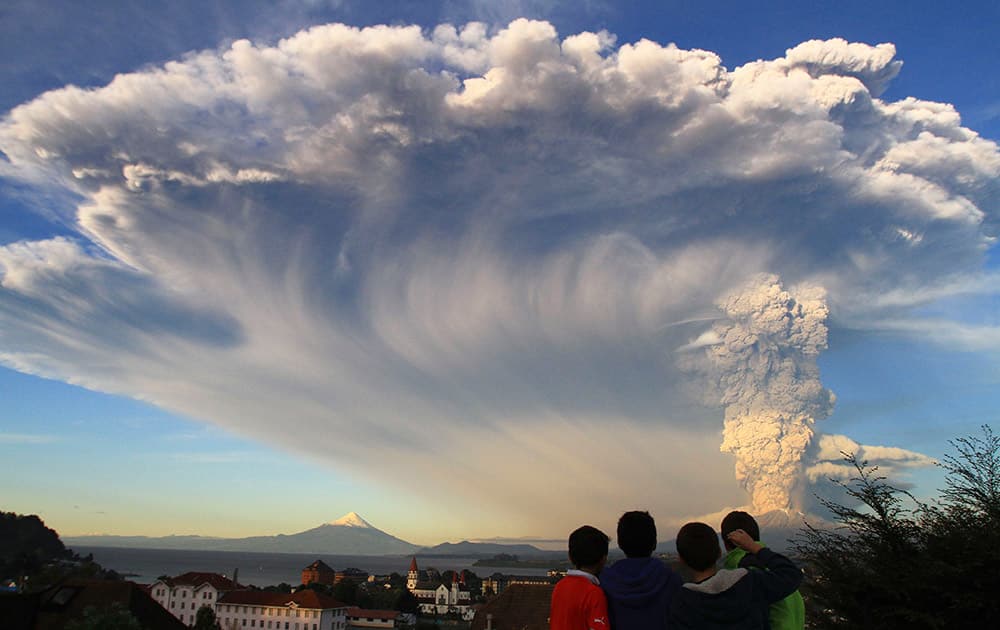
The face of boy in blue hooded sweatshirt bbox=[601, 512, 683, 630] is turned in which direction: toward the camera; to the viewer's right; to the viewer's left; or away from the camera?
away from the camera

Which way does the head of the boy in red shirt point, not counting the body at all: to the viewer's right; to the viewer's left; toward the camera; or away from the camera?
away from the camera

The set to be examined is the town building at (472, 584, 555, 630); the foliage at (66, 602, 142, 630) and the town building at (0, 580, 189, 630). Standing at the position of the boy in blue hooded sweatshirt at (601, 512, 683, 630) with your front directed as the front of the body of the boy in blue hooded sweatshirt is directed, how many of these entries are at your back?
0

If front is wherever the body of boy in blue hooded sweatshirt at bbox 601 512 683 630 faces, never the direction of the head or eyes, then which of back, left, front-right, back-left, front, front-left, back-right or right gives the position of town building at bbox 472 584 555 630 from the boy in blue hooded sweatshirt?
front

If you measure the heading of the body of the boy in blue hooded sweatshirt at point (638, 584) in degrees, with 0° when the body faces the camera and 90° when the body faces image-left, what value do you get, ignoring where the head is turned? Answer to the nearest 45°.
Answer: approximately 180°

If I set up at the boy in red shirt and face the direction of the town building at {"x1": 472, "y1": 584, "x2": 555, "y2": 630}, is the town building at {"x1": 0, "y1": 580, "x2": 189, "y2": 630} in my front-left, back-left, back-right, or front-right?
front-left

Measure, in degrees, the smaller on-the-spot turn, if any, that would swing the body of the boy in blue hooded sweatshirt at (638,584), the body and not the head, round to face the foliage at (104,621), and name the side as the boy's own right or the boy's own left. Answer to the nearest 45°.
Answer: approximately 45° to the boy's own left

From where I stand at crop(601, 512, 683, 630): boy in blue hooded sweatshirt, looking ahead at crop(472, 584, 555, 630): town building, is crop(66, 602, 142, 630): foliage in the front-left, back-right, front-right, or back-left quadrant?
front-left

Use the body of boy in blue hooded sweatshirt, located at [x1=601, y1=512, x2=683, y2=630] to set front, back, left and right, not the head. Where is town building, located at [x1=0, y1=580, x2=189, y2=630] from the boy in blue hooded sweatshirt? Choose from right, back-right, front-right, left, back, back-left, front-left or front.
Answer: front-left
